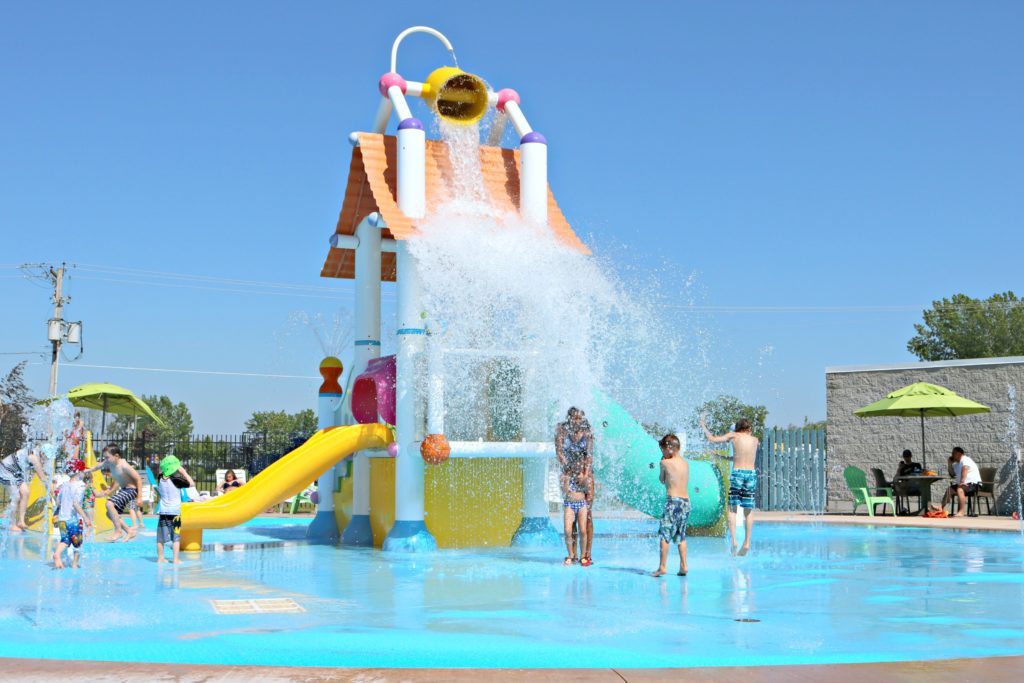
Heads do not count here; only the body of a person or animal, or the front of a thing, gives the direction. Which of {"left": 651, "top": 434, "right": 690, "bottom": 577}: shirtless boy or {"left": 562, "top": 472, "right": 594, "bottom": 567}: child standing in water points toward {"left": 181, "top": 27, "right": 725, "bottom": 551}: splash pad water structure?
the shirtless boy

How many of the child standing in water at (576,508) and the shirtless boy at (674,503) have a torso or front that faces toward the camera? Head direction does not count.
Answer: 1

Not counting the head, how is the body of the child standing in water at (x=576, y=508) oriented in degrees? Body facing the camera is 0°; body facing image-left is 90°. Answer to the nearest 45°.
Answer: approximately 0°

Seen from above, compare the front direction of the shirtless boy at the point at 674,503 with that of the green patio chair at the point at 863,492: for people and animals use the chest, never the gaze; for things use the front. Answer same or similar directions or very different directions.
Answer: very different directions

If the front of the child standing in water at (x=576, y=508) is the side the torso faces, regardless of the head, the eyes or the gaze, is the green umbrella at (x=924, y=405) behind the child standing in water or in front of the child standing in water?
behind

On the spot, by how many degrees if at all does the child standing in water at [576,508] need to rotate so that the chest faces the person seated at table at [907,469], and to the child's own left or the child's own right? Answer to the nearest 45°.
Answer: approximately 135° to the child's own left

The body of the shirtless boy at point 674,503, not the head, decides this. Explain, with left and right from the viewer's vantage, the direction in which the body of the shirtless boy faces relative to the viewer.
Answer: facing away from the viewer and to the left of the viewer

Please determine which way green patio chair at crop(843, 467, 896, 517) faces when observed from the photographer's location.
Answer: facing the viewer and to the right of the viewer

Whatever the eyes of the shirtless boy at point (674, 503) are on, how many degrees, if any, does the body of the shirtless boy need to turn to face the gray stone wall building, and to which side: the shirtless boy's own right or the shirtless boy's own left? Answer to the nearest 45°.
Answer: approximately 45° to the shirtless boy's own right

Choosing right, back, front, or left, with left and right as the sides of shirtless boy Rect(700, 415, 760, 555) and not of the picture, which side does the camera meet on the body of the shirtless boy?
back

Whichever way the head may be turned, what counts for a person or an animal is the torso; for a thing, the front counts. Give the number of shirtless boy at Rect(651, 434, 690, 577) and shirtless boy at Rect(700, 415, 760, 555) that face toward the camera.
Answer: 0
